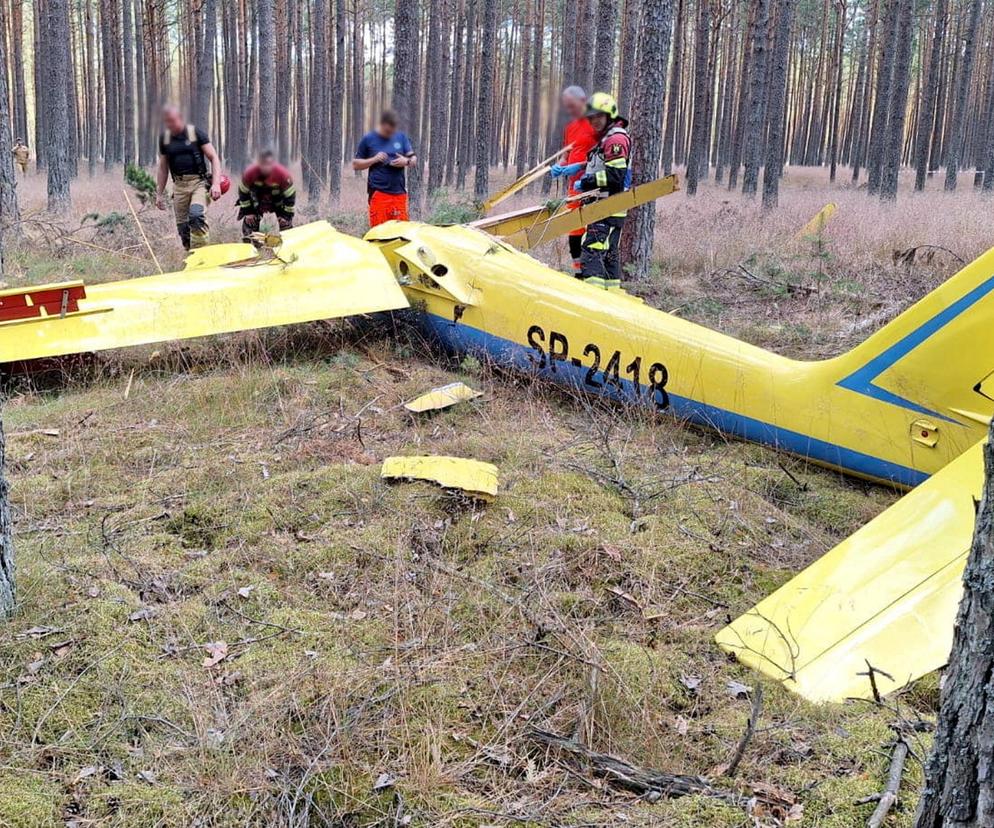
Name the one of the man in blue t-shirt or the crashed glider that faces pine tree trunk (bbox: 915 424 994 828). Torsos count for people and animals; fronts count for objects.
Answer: the man in blue t-shirt

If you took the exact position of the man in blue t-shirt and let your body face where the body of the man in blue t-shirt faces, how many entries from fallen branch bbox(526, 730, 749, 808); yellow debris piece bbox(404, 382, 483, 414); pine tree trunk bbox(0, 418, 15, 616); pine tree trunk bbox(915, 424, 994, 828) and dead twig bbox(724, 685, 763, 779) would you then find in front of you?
5

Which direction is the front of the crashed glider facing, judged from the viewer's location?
facing away from the viewer and to the left of the viewer

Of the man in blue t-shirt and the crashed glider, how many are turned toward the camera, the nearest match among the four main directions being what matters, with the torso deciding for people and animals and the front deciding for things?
1

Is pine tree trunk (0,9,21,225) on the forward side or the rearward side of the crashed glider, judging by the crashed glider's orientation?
on the forward side

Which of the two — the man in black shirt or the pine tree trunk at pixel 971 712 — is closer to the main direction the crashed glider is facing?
the man in black shirt

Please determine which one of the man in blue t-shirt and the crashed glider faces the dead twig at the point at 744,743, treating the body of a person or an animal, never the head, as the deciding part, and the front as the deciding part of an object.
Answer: the man in blue t-shirt

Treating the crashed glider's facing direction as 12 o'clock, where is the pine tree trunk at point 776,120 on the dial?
The pine tree trunk is roughly at 2 o'clock from the crashed glider.

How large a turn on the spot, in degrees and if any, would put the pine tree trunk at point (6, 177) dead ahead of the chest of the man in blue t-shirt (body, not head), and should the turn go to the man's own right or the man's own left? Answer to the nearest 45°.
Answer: approximately 135° to the man's own right

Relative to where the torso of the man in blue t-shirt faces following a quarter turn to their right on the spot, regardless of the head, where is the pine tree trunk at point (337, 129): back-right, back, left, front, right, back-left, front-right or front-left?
right
